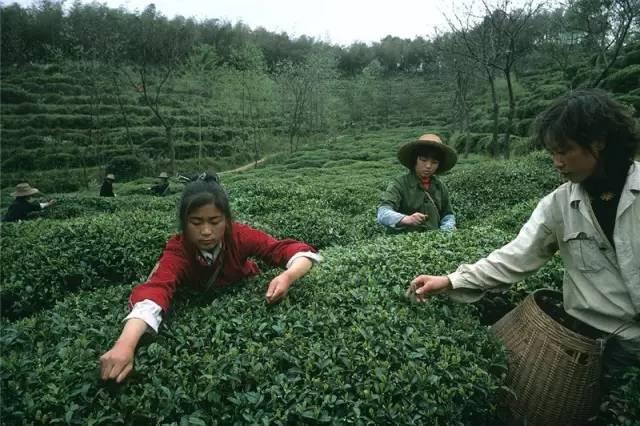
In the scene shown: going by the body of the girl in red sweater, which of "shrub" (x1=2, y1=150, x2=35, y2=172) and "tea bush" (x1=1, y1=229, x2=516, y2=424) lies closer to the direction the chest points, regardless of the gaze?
the tea bush

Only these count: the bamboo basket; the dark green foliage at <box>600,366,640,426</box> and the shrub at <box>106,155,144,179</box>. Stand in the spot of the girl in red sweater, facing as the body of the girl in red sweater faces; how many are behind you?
1

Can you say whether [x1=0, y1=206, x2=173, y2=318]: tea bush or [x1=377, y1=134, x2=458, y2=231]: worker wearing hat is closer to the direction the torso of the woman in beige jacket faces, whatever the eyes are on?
the tea bush

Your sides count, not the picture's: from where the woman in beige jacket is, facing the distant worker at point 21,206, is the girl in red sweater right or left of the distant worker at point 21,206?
left

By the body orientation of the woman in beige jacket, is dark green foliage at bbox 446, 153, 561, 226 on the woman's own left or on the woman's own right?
on the woman's own right

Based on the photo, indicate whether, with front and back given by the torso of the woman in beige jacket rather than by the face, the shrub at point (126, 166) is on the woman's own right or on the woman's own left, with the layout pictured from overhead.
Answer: on the woman's own right

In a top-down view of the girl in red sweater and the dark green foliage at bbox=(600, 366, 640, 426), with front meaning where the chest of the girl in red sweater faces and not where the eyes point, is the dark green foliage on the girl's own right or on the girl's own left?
on the girl's own left

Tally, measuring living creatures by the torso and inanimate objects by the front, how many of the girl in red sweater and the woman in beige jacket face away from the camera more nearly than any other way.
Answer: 0

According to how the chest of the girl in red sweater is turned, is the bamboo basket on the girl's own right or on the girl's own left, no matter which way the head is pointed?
on the girl's own left

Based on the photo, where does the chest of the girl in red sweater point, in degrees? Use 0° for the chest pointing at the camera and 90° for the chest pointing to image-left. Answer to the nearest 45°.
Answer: approximately 0°

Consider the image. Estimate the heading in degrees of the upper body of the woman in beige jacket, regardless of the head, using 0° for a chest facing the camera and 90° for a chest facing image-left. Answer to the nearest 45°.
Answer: approximately 45°

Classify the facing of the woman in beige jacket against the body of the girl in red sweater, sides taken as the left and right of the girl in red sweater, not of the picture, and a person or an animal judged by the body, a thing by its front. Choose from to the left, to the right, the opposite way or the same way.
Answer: to the right
